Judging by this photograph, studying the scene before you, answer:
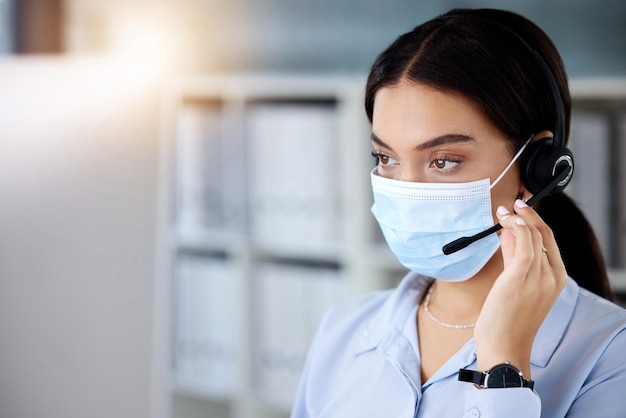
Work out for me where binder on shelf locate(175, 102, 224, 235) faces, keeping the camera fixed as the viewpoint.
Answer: facing the viewer

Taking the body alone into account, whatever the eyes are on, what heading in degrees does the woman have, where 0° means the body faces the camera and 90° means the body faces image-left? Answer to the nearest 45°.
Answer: approximately 45°

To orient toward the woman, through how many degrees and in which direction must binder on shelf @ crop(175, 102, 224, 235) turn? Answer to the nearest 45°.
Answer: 0° — it already faces them

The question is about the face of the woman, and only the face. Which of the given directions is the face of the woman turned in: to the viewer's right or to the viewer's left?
to the viewer's left

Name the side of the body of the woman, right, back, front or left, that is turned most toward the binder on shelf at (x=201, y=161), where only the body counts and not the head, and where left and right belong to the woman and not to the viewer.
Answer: right

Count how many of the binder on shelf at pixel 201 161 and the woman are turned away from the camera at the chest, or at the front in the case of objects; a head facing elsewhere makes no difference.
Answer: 0
